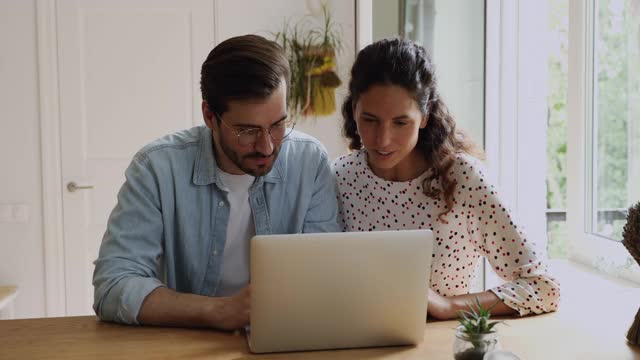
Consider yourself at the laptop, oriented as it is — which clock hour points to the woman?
The woman is roughly at 1 o'clock from the laptop.

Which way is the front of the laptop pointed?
away from the camera

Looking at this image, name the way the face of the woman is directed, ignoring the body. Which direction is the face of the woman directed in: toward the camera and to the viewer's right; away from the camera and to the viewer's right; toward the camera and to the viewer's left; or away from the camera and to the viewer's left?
toward the camera and to the viewer's left

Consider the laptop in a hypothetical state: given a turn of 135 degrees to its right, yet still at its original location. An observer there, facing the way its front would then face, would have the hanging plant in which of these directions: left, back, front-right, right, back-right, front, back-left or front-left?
back-left

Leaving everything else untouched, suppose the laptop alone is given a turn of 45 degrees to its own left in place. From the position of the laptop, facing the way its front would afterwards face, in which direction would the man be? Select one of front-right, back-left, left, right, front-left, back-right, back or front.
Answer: front

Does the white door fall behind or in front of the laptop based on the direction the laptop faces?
in front
